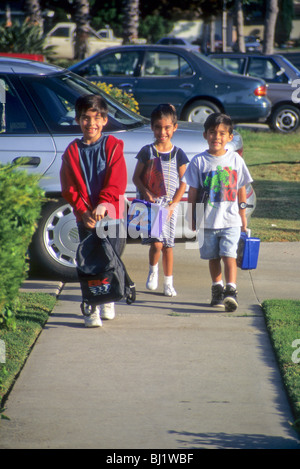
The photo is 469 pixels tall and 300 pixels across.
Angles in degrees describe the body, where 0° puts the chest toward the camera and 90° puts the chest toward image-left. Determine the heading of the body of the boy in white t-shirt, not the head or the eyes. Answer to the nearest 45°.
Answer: approximately 0°

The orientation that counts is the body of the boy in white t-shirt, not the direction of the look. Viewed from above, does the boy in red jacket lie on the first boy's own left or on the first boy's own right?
on the first boy's own right

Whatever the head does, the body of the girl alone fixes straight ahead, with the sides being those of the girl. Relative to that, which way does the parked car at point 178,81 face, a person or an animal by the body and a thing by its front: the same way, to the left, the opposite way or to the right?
to the right

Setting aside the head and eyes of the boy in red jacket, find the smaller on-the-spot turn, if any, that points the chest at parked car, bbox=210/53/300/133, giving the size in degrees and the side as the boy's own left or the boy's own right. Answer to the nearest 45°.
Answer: approximately 180°

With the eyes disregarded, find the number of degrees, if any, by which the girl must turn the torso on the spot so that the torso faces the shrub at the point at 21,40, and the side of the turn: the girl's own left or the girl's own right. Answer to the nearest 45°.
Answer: approximately 180°

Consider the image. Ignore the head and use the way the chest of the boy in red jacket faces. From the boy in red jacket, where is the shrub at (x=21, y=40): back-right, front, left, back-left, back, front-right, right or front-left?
back

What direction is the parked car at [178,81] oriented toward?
to the viewer's left

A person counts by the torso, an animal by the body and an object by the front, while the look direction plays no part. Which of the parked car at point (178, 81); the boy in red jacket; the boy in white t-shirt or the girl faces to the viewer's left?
the parked car

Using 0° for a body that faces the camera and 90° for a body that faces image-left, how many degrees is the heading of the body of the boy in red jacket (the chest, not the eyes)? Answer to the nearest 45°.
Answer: approximately 0°

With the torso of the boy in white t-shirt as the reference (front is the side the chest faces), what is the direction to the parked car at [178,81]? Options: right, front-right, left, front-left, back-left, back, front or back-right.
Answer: back
